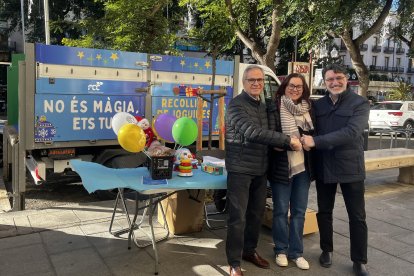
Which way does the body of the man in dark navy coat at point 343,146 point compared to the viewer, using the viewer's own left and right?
facing the viewer and to the left of the viewer

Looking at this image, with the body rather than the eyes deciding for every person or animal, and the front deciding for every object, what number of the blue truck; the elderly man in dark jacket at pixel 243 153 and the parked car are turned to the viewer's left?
0

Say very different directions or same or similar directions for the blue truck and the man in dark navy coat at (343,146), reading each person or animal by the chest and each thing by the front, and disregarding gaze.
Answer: very different directions

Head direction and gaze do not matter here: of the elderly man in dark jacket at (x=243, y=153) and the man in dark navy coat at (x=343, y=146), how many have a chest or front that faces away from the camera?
0

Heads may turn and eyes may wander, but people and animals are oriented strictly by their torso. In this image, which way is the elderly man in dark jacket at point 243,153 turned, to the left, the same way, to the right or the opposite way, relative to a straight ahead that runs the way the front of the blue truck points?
to the right

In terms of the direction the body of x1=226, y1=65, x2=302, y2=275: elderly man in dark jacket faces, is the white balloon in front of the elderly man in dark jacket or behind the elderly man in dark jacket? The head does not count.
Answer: behind
